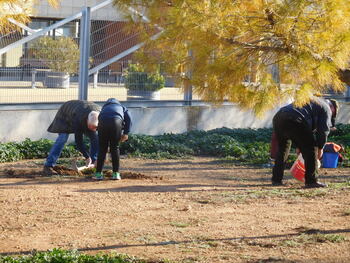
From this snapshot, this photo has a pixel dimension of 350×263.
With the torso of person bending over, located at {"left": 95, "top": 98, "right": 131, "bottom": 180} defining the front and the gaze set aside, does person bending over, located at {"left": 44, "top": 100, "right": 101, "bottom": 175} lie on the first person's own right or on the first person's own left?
on the first person's own left

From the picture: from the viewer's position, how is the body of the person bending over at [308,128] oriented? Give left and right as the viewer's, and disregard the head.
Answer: facing away from the viewer and to the right of the viewer

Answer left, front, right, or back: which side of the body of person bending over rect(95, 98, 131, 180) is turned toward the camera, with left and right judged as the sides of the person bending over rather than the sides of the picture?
back

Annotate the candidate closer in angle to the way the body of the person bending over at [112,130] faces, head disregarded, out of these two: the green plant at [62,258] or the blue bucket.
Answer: the blue bucket

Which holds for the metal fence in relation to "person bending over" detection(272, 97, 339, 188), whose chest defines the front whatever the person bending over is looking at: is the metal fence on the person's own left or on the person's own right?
on the person's own left

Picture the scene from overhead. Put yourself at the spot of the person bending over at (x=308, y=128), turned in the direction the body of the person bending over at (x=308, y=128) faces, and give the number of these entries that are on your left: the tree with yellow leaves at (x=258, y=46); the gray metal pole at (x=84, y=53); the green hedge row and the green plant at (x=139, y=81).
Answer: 3
